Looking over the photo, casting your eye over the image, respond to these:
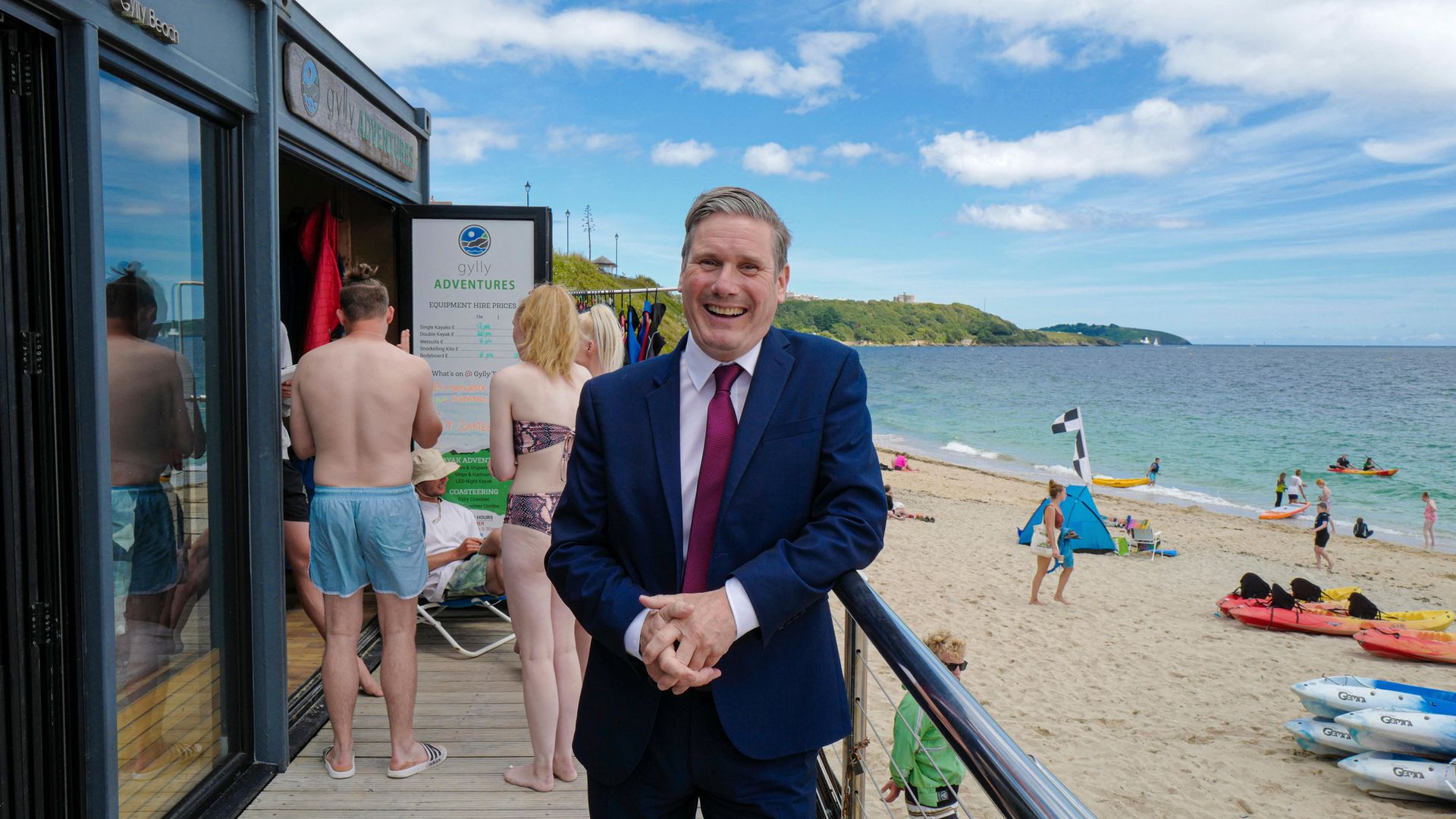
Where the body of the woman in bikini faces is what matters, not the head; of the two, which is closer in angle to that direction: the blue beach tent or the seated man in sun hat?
the seated man in sun hat

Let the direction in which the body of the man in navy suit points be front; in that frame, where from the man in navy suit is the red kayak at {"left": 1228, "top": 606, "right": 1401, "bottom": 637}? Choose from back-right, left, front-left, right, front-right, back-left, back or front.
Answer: back-left

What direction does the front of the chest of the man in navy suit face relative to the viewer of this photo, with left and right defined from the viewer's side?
facing the viewer

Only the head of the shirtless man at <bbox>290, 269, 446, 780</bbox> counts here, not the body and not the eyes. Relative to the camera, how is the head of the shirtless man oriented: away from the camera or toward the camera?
away from the camera

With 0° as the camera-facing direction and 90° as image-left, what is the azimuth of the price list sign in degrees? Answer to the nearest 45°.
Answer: approximately 0°

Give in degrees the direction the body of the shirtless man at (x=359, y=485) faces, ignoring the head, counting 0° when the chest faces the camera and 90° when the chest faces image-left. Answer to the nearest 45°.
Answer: approximately 180°

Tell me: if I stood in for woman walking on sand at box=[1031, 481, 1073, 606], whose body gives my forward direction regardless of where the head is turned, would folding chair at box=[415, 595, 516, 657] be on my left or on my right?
on my right

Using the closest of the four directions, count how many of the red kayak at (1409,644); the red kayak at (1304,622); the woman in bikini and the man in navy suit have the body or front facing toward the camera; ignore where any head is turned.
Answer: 1

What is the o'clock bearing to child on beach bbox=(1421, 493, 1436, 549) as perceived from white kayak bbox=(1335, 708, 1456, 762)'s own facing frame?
The child on beach is roughly at 3 o'clock from the white kayak.

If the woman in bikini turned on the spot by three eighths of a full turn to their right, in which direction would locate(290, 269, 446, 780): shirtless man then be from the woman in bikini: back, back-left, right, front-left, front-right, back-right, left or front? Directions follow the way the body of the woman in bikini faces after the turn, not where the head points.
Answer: back

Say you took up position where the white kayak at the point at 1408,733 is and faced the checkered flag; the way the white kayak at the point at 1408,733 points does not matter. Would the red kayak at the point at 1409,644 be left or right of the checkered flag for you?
right

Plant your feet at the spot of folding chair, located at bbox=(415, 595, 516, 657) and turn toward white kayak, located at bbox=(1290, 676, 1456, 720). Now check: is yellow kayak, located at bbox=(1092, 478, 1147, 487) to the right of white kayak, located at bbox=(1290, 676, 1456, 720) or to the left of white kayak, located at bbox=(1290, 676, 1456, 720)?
left

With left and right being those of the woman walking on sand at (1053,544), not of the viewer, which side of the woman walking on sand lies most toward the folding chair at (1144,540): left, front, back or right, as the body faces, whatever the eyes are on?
left

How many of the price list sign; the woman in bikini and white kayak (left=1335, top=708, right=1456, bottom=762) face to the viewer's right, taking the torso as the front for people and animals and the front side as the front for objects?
0

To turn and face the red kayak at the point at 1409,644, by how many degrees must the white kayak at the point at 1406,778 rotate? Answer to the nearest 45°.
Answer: approximately 90° to its right

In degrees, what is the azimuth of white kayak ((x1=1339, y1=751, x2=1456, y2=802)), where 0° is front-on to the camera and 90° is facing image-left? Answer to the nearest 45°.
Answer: approximately 90°

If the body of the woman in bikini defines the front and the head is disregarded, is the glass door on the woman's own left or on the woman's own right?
on the woman's own left

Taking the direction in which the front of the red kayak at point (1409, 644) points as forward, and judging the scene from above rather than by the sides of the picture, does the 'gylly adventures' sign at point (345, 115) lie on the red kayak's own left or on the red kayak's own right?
on the red kayak's own left
